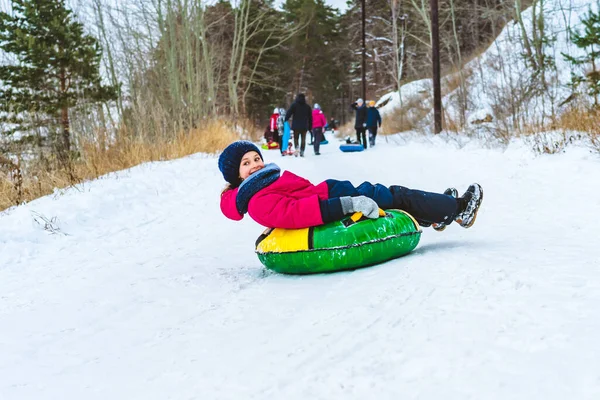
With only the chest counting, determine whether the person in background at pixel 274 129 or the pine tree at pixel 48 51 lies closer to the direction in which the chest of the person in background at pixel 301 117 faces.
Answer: the person in background

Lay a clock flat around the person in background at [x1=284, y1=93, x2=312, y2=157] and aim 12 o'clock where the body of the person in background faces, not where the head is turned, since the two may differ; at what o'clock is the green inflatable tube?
The green inflatable tube is roughly at 6 o'clock from the person in background.

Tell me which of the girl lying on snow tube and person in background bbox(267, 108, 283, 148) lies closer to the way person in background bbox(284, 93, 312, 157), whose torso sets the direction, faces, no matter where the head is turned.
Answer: the person in background

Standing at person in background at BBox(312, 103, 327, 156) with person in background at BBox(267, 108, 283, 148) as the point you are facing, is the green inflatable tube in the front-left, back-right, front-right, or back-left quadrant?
back-left

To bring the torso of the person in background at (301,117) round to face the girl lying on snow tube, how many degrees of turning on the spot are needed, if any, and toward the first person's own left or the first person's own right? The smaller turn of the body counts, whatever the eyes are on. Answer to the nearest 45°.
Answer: approximately 180°

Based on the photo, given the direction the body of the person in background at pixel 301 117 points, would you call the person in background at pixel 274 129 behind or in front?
in front

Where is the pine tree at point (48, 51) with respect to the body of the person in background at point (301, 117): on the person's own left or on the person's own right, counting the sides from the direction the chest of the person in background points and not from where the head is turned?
on the person's own left

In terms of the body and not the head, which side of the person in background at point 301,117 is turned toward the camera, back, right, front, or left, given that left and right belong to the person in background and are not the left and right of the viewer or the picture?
back
